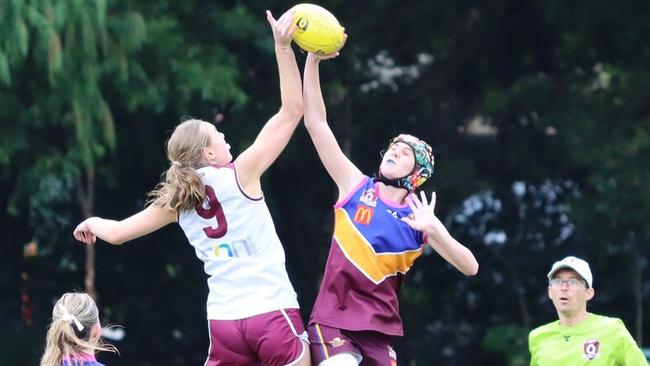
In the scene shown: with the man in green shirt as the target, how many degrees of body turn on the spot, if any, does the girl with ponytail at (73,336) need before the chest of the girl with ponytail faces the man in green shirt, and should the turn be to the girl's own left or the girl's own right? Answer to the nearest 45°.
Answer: approximately 45° to the girl's own right

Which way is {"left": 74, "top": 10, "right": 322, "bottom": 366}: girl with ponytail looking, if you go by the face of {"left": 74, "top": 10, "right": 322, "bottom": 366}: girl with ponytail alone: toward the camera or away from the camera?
away from the camera

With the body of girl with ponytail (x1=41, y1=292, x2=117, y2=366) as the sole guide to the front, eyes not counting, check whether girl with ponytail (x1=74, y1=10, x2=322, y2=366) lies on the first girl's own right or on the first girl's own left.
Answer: on the first girl's own right

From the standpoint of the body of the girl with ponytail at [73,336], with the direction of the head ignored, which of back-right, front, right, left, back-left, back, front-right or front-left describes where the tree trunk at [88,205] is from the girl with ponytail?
front-left

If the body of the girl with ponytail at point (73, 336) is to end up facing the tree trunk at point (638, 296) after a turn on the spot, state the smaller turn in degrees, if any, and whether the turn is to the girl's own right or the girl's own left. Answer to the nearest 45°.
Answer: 0° — they already face it

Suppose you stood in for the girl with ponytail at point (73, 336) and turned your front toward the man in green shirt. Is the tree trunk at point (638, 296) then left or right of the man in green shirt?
left

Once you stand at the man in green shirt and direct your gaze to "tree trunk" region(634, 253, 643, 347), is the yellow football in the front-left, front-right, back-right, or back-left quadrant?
back-left

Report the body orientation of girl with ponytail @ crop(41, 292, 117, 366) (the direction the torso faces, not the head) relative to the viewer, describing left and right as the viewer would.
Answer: facing away from the viewer and to the right of the viewer
